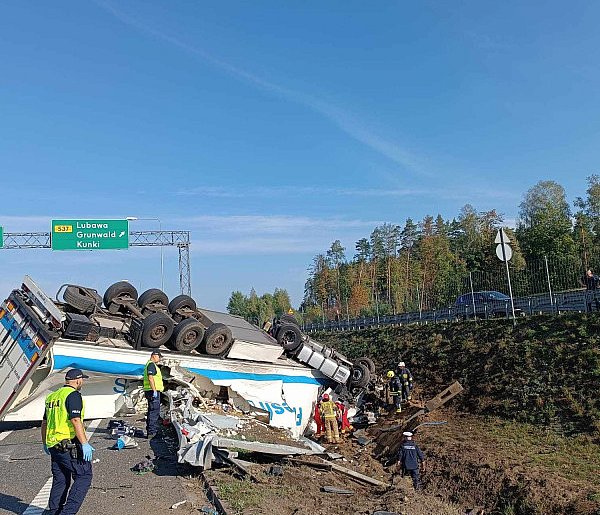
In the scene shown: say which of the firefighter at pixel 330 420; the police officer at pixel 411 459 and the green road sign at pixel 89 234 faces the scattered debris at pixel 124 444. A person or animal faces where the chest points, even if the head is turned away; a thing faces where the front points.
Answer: the green road sign

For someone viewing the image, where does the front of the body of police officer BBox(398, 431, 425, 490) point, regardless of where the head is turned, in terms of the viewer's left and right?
facing away from the viewer

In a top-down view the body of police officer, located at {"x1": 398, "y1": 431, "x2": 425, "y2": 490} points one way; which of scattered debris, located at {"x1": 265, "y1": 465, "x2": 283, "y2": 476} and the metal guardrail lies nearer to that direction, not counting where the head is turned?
the metal guardrail

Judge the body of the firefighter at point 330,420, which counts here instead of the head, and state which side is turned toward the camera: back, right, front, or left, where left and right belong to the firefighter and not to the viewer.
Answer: back

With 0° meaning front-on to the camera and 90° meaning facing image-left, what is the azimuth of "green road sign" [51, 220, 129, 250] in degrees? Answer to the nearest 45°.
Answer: approximately 0°

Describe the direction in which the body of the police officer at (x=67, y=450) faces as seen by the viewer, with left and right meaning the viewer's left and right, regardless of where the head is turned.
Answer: facing away from the viewer and to the right of the viewer
